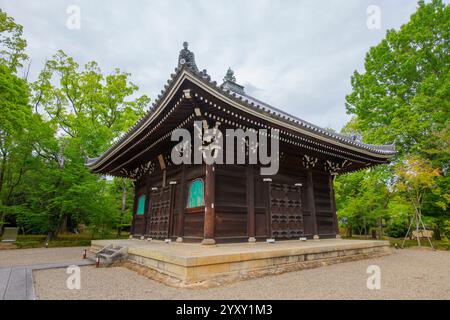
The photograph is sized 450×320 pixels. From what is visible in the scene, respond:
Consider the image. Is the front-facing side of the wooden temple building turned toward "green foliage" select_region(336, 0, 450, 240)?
no

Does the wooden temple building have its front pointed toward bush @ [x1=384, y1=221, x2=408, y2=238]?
no

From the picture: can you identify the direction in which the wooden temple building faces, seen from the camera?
facing the viewer and to the left of the viewer
